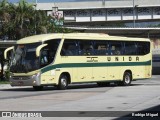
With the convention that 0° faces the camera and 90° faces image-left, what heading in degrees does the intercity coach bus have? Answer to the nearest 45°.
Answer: approximately 45°
